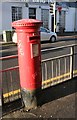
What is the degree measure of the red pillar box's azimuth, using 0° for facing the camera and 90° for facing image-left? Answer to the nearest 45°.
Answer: approximately 315°
